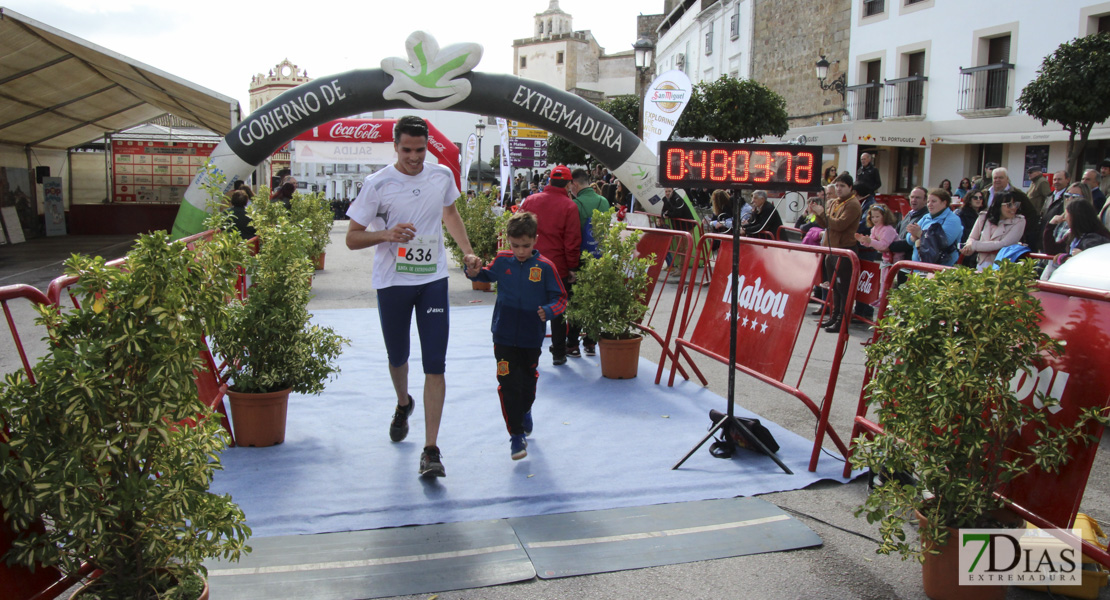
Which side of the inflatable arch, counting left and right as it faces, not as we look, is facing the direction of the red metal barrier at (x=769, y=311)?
front

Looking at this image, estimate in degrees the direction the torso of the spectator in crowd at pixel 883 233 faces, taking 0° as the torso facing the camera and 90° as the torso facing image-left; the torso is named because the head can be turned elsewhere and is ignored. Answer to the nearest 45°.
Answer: approximately 45°

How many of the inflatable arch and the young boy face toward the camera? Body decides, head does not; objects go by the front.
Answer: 2

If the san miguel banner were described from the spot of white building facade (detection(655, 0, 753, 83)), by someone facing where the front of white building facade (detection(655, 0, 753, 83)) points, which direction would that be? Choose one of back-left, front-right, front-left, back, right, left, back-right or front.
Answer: front-left

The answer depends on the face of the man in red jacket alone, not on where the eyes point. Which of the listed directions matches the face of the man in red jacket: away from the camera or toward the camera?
away from the camera

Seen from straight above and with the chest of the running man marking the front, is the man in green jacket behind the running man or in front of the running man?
behind

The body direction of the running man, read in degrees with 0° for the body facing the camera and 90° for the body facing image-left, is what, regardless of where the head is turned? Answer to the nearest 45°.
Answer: approximately 0°

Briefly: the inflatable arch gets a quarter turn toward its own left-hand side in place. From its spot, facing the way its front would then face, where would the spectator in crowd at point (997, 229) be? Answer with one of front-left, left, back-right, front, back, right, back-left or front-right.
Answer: front-right

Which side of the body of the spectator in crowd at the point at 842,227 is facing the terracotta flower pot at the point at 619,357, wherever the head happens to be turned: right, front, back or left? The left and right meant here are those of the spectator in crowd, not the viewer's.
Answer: front

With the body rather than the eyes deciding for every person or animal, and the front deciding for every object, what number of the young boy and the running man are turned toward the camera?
2

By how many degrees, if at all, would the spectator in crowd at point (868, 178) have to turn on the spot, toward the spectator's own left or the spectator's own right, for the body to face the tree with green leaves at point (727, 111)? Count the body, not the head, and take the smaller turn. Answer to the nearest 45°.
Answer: approximately 135° to the spectator's own right

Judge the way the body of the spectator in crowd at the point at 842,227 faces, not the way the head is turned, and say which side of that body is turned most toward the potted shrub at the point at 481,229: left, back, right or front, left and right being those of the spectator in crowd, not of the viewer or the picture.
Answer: right

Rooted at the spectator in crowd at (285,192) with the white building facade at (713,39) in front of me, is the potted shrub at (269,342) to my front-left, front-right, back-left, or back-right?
back-right

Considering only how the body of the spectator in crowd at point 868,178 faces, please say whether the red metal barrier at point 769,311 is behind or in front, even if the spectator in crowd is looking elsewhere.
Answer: in front

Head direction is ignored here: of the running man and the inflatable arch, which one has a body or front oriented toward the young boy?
the inflatable arch

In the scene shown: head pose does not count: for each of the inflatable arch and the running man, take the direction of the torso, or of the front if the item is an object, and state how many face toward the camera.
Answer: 2

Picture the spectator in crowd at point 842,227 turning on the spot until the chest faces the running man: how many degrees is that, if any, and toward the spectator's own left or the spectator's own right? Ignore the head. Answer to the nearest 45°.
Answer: approximately 45° to the spectator's own left
